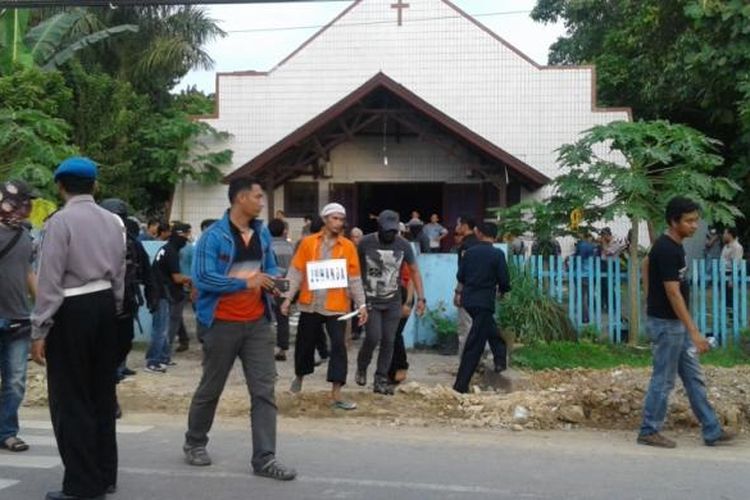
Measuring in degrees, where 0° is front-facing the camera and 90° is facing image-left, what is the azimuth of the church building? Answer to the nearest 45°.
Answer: approximately 0°

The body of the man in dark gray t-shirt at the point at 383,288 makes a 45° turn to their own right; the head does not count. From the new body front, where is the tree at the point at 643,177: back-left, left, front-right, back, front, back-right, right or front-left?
back

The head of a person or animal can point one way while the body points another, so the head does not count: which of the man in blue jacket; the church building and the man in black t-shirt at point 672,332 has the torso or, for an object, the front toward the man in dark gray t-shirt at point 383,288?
the church building

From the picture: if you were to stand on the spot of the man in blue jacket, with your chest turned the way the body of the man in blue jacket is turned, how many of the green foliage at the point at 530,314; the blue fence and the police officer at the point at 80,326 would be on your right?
1

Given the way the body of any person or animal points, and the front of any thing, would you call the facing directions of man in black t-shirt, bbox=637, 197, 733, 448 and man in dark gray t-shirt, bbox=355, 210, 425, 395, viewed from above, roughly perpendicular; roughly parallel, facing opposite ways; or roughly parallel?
roughly perpendicular

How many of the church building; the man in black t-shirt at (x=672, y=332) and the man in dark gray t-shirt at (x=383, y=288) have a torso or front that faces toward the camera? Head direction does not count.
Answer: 2
